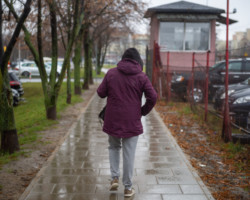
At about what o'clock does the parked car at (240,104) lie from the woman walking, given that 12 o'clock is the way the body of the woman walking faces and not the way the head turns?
The parked car is roughly at 1 o'clock from the woman walking.

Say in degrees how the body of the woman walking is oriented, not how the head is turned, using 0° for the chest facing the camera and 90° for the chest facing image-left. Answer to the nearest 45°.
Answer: approximately 180°

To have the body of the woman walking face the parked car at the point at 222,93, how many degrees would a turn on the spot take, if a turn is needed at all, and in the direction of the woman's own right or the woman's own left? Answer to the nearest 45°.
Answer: approximately 45° to the woman's own right

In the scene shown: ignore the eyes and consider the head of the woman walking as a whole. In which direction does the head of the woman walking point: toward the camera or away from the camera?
away from the camera

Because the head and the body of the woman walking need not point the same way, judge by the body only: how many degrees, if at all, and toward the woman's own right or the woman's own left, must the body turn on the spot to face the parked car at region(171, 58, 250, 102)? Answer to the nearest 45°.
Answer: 0° — they already face it

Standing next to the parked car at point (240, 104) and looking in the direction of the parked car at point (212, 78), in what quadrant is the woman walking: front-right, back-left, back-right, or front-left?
back-left
